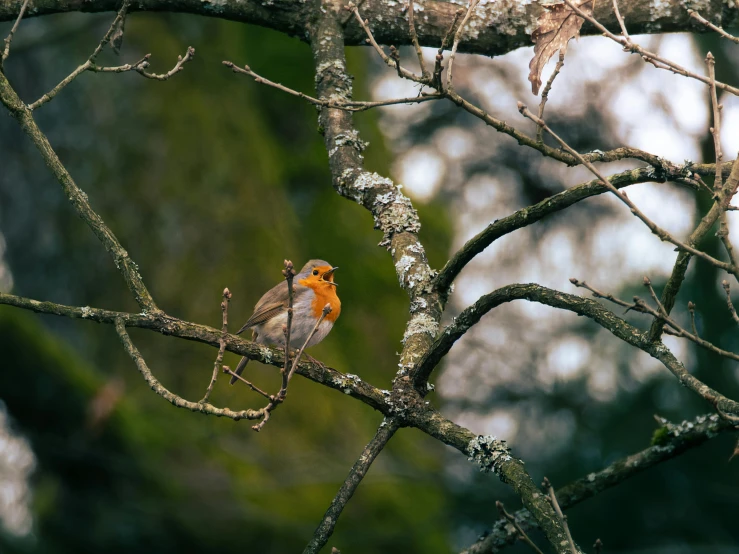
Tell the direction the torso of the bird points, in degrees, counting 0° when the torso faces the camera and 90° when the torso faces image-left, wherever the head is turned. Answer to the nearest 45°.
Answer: approximately 270°

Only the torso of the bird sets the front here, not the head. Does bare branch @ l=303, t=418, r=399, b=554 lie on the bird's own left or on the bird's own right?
on the bird's own left

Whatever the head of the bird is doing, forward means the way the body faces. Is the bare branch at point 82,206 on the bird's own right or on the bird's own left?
on the bird's own right
